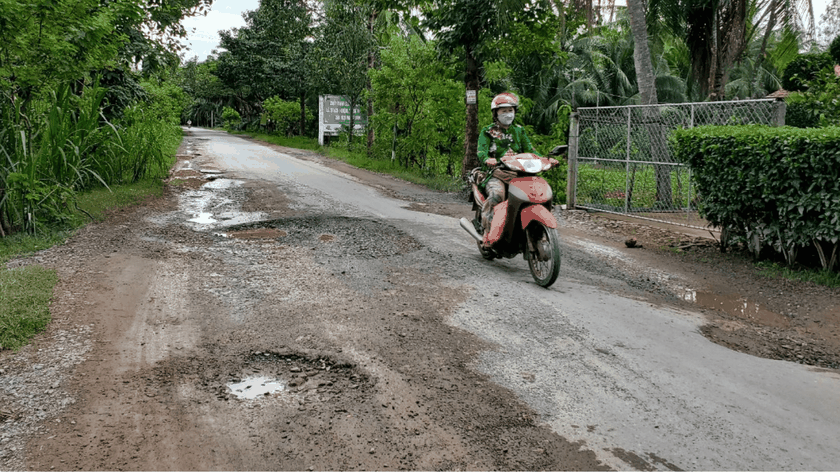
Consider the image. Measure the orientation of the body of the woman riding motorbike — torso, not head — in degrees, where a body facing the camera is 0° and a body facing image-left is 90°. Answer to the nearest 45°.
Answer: approximately 315°

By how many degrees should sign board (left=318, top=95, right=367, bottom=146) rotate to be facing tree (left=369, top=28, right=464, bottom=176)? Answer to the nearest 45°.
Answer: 0° — it already faces it

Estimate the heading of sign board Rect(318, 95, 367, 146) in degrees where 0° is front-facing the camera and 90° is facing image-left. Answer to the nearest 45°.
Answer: approximately 0°

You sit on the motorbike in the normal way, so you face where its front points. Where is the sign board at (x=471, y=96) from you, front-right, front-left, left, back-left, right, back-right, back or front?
back-left

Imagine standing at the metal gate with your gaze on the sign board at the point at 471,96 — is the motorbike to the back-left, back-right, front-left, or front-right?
back-left

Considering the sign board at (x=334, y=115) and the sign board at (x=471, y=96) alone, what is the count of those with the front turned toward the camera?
2

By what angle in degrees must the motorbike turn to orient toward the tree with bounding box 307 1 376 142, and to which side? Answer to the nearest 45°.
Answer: approximately 135° to its left

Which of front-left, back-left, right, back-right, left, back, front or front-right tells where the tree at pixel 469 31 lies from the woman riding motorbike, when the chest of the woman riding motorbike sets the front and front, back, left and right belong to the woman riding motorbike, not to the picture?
back-left

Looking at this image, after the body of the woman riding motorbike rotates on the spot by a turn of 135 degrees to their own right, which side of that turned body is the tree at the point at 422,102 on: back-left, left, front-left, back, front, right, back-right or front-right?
right

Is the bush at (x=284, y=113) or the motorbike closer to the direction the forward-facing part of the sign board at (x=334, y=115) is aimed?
the motorbike

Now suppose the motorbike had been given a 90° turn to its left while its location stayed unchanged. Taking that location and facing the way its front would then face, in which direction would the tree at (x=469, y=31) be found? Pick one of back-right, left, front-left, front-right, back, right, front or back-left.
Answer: front-left

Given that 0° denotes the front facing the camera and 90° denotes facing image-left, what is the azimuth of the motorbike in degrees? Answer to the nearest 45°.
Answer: approximately 315°
